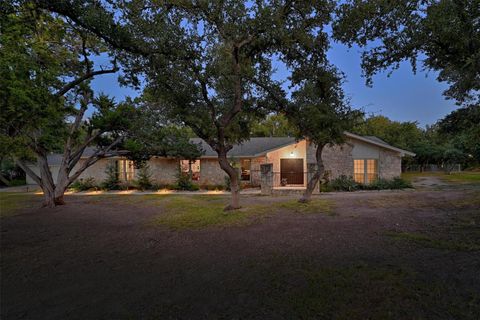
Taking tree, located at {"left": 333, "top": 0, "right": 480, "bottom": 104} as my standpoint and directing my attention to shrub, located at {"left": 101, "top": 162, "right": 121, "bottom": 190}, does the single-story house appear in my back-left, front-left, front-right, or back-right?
front-right

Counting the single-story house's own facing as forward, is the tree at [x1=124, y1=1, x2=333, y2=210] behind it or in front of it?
in front

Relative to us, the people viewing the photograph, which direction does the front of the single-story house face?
facing the viewer

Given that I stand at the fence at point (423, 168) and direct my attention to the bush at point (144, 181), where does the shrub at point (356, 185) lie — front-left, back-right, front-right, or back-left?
front-left

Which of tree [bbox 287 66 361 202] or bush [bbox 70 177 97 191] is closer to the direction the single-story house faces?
the tree

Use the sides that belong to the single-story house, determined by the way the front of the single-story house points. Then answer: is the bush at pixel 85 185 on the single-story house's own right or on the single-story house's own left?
on the single-story house's own right

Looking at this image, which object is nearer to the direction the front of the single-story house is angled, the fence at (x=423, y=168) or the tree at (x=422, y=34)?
the tree

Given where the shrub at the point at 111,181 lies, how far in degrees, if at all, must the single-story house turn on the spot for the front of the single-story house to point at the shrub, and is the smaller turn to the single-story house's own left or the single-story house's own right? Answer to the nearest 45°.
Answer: approximately 90° to the single-story house's own right

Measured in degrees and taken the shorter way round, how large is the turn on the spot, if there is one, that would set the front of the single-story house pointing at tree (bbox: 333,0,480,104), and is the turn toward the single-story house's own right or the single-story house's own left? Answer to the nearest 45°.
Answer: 0° — it already faces it

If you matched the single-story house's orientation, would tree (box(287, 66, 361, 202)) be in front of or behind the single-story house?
in front
